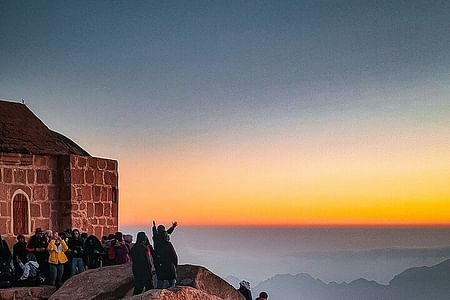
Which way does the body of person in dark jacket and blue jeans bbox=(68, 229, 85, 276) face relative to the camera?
toward the camera

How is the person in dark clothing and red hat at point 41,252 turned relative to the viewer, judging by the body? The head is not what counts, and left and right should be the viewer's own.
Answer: facing the viewer and to the right of the viewer

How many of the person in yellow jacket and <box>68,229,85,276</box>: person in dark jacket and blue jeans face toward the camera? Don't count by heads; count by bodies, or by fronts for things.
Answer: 2

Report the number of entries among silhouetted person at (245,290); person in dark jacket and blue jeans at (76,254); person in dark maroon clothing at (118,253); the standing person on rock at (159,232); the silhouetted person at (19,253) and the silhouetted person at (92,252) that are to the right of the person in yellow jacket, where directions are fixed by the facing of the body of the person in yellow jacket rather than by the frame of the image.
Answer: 1

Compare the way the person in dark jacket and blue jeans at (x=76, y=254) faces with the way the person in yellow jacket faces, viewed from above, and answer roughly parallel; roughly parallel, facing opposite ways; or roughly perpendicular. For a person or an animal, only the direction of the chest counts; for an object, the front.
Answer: roughly parallel

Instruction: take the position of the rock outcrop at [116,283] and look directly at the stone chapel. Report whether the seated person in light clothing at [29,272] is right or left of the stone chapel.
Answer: left

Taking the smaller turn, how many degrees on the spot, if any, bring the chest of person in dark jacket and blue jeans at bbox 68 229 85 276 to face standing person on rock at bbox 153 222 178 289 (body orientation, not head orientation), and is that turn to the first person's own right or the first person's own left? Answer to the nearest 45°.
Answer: approximately 45° to the first person's own left

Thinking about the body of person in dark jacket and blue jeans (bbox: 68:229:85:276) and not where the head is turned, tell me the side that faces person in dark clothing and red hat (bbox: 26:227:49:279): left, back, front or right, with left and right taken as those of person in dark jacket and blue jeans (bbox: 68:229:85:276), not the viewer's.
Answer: right

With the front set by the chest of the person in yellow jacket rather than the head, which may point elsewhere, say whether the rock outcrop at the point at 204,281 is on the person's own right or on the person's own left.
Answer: on the person's own left

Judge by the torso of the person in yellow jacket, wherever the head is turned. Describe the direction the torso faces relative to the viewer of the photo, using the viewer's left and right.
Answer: facing the viewer
